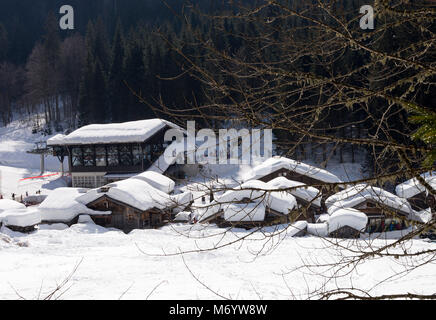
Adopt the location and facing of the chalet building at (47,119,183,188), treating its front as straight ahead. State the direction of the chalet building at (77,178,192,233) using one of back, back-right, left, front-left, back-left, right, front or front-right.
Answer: front

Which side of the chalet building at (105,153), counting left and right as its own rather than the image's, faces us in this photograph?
front
